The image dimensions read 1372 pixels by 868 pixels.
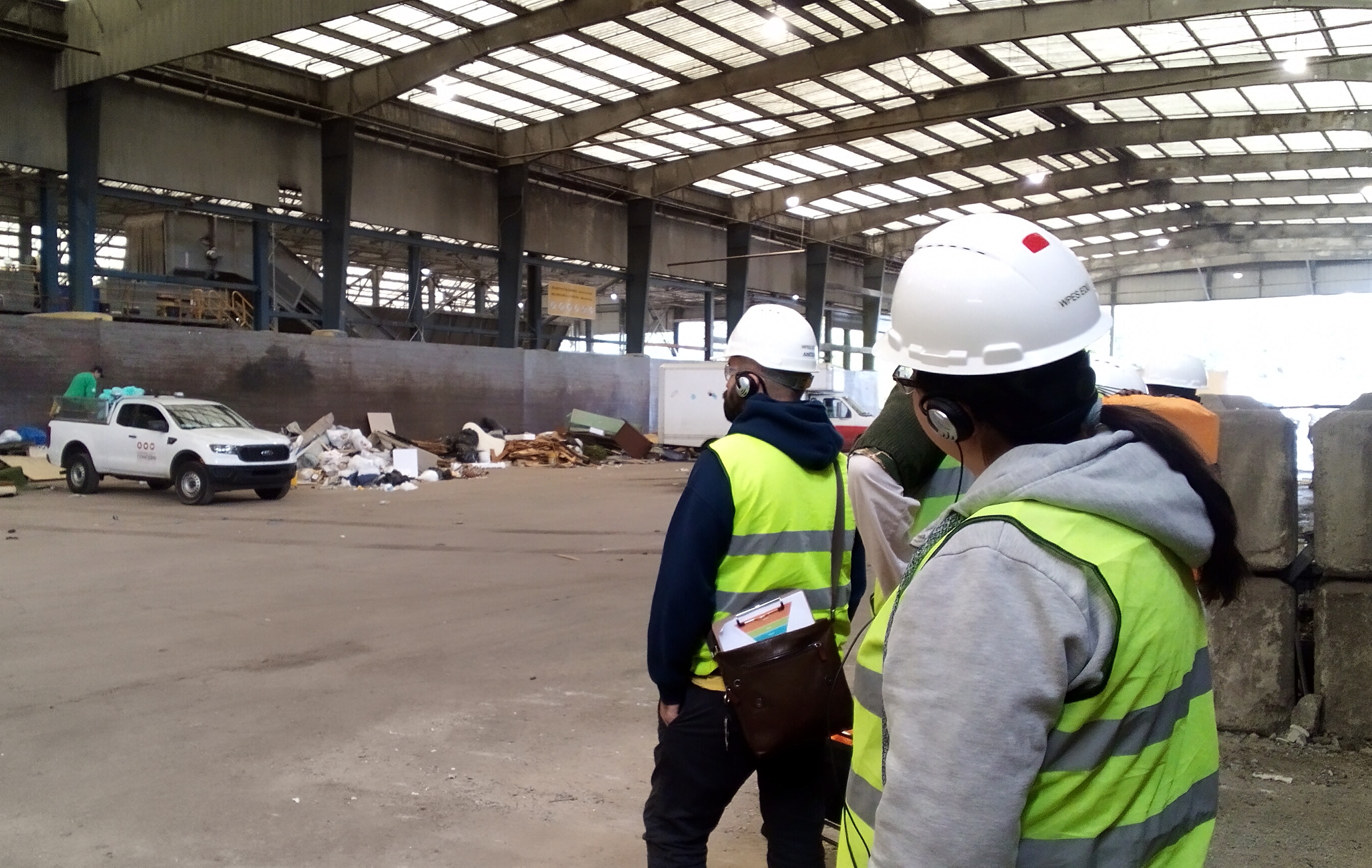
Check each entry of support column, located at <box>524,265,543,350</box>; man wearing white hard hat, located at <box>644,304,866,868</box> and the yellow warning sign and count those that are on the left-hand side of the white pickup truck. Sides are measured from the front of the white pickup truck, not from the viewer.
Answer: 2

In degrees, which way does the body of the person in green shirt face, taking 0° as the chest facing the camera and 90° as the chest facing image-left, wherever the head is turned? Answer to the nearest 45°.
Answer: approximately 270°

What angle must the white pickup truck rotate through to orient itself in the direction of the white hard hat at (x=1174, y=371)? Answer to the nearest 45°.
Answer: approximately 45° to its right

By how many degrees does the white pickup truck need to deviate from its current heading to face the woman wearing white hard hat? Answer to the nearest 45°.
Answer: approximately 45° to its right

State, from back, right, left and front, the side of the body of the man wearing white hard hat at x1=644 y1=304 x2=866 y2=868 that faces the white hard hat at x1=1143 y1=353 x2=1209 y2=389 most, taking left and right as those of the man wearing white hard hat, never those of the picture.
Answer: right

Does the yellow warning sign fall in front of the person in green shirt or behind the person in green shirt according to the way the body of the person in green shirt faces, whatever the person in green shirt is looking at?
in front

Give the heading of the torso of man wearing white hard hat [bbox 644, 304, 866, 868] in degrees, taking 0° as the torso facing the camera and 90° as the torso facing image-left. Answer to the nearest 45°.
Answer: approximately 135°

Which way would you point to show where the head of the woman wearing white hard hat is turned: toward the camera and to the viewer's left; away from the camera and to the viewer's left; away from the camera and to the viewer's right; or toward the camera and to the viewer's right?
away from the camera and to the viewer's left

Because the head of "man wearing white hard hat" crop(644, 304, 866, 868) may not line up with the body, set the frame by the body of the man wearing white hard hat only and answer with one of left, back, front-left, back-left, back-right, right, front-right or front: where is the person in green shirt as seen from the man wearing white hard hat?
front

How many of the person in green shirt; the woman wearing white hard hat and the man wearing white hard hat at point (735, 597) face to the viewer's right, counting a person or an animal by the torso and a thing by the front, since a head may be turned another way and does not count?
1

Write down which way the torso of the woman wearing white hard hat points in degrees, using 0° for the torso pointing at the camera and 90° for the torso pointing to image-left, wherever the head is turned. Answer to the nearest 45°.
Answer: approximately 135°

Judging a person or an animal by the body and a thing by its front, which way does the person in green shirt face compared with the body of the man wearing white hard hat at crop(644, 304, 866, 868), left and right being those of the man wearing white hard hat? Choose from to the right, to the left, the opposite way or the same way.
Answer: to the right

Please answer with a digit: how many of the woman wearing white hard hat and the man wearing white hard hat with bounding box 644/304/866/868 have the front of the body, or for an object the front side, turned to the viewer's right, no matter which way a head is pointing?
0
